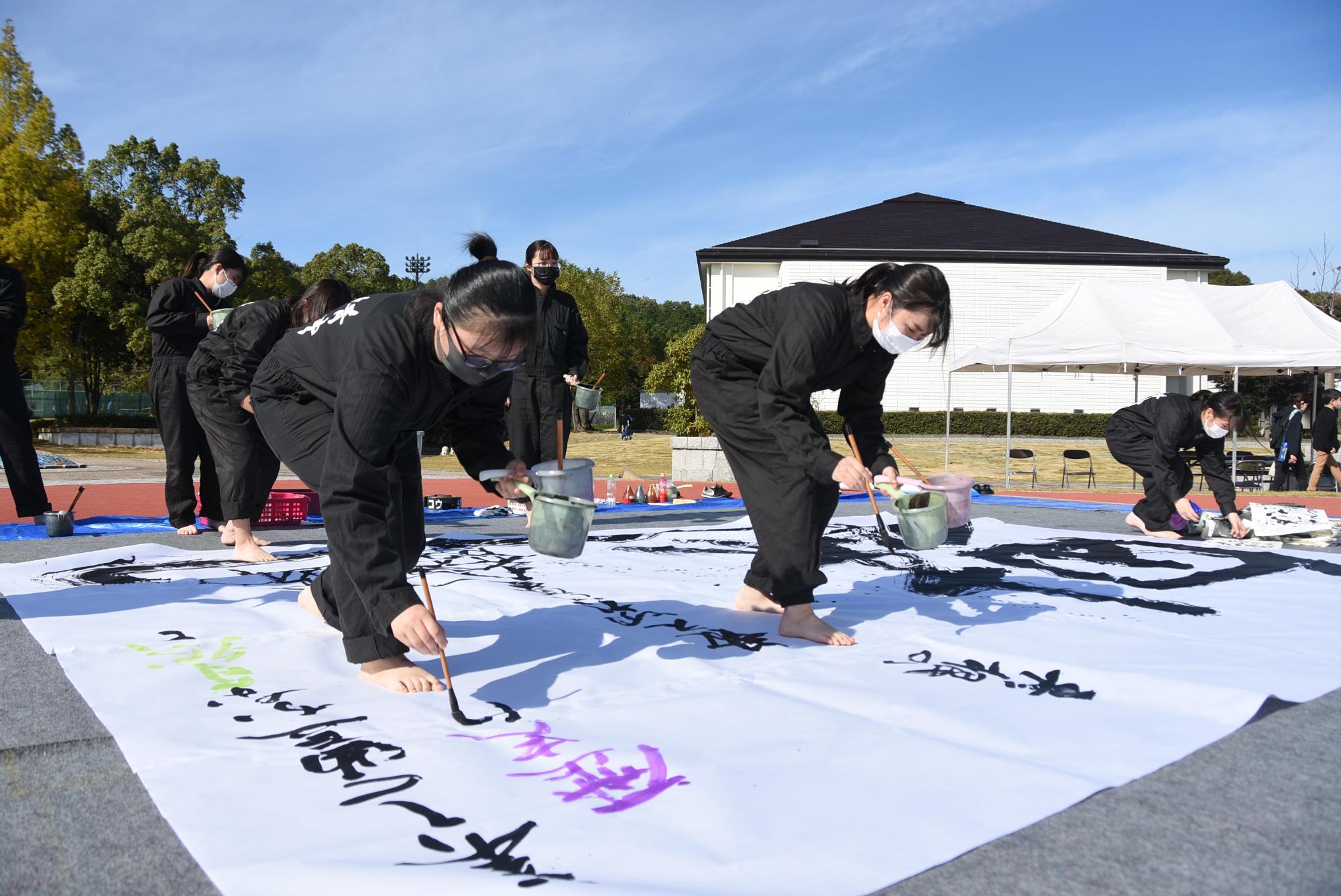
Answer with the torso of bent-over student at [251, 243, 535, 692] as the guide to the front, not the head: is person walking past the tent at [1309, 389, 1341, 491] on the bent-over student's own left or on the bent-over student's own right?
on the bent-over student's own left

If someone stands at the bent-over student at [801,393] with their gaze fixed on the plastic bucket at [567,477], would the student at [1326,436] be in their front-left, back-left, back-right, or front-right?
back-right

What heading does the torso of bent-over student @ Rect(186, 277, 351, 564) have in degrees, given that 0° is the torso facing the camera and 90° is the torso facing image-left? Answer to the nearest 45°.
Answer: approximately 270°

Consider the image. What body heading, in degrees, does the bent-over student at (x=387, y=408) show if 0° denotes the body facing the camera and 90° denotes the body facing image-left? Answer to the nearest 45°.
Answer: approximately 315°

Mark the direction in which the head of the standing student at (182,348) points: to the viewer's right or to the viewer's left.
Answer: to the viewer's right

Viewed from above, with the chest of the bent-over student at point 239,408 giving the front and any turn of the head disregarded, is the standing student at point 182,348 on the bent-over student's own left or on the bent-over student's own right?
on the bent-over student's own left

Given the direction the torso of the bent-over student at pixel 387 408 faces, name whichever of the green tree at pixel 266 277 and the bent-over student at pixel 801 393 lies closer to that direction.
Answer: the bent-over student
